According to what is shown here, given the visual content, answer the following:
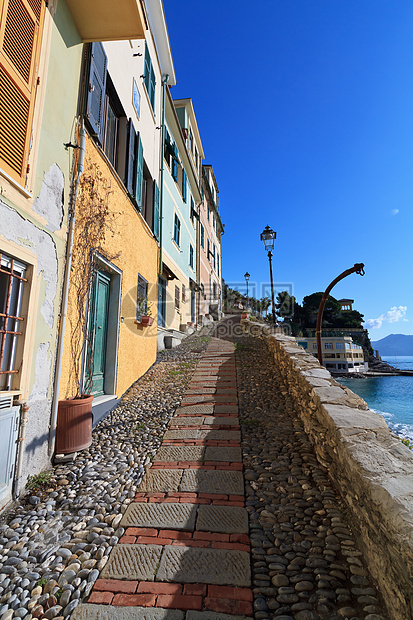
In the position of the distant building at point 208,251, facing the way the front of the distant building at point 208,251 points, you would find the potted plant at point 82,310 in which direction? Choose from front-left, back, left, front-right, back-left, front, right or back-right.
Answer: right

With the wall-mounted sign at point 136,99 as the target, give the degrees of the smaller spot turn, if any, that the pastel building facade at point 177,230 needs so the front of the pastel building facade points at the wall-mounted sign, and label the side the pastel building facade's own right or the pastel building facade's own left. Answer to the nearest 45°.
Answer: approximately 90° to the pastel building facade's own right

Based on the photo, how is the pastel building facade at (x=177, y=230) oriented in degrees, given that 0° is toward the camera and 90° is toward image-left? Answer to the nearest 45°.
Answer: approximately 270°

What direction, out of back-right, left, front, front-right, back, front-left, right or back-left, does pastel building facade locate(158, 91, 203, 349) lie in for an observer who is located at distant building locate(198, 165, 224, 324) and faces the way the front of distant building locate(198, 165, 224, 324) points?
right

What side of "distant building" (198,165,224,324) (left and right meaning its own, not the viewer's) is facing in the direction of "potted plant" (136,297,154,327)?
right

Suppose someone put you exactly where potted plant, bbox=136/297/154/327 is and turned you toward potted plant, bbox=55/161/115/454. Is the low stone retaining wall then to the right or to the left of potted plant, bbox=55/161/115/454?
left

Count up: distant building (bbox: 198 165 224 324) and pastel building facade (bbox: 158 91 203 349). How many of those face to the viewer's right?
2

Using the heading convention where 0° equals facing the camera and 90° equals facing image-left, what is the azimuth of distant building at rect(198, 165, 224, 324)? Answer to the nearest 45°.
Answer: approximately 270°

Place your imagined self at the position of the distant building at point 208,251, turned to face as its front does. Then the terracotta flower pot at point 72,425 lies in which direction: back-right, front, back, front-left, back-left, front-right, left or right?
right

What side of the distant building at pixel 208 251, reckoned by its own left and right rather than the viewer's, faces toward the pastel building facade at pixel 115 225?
right

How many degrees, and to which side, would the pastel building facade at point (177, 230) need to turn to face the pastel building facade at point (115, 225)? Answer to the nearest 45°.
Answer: approximately 90° to its right
